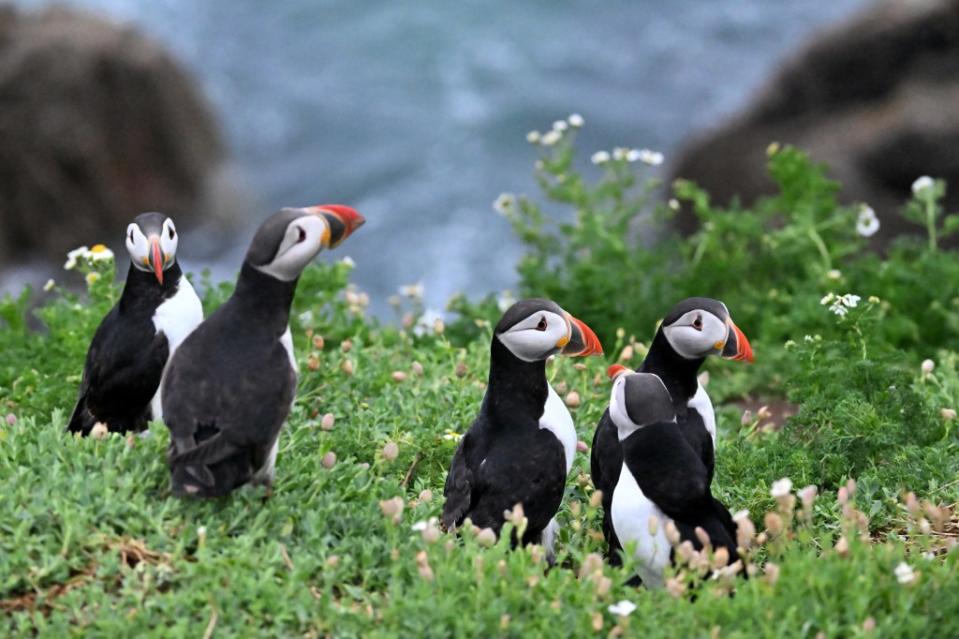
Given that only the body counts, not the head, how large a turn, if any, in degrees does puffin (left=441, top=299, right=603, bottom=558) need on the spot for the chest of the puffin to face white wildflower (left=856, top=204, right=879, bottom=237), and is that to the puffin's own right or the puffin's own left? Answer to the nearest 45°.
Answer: approximately 45° to the puffin's own left

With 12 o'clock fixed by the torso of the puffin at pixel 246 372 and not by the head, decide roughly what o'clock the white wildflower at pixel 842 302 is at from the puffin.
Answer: The white wildflower is roughly at 1 o'clock from the puffin.

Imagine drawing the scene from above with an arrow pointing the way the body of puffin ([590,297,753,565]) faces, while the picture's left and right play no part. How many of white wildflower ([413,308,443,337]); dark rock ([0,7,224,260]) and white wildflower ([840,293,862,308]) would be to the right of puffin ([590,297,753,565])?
0

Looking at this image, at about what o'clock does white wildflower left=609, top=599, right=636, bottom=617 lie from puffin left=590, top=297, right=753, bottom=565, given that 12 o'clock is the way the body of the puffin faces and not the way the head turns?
The white wildflower is roughly at 4 o'clock from the puffin.

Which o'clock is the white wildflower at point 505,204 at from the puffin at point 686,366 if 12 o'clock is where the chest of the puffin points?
The white wildflower is roughly at 9 o'clock from the puffin.

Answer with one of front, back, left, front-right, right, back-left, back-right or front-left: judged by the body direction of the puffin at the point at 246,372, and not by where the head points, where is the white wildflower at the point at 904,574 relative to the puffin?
right

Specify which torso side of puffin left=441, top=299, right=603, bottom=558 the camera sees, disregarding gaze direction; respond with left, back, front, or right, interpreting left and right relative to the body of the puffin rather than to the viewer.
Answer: right

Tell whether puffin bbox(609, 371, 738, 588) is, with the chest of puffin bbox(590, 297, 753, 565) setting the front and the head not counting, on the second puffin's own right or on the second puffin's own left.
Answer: on the second puffin's own right

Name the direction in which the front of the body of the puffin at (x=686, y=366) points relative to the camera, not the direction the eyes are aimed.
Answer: to the viewer's right

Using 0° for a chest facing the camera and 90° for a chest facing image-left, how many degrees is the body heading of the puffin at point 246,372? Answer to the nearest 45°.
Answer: approximately 225°

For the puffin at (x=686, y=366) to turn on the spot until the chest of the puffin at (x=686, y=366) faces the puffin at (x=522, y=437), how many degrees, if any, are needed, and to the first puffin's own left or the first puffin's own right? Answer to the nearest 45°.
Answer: approximately 180°

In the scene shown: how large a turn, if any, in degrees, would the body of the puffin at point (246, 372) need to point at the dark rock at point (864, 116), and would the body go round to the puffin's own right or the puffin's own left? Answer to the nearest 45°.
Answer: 0° — it already faces it

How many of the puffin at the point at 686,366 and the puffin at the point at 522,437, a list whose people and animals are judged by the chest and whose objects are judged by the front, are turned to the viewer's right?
2

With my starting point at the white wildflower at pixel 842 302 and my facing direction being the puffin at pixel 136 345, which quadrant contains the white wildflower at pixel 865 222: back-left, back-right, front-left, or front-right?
back-right

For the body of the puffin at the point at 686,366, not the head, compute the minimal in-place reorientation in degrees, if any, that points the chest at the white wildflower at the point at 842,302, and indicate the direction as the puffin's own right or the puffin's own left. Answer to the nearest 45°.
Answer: approximately 45° to the puffin's own left

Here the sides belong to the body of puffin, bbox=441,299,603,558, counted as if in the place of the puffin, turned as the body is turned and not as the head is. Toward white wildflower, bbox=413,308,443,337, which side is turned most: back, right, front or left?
left

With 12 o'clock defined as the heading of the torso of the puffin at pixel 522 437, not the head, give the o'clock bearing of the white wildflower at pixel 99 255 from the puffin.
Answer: The white wildflower is roughly at 8 o'clock from the puffin.

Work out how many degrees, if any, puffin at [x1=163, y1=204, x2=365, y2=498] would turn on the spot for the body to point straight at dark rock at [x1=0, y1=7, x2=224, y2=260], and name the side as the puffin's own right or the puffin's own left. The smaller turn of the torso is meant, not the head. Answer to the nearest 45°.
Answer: approximately 45° to the puffin's own left
